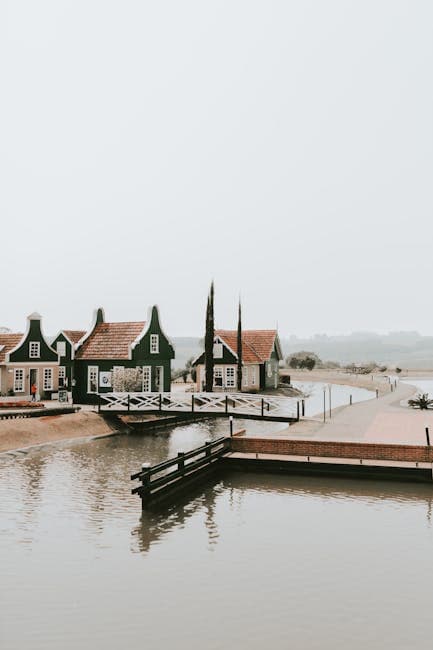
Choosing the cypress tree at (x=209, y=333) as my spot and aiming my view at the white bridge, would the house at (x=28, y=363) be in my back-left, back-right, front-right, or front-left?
front-right

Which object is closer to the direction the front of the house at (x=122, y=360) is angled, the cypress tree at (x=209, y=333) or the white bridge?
the white bridge

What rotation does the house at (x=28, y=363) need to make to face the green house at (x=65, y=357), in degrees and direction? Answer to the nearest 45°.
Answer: approximately 135° to its left

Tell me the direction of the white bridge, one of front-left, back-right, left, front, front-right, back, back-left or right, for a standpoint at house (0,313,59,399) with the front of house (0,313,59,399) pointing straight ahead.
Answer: front-left

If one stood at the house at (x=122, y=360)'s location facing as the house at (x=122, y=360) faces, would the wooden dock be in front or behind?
in front

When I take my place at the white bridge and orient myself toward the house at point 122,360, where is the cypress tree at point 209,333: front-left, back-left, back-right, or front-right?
front-right

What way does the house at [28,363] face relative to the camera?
toward the camera

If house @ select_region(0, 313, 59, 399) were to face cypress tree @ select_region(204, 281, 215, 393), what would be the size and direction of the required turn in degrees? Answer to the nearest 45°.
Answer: approximately 90° to its left

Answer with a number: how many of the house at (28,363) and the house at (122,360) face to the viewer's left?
0

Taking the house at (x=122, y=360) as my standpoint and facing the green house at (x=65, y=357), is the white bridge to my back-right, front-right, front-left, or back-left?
back-left

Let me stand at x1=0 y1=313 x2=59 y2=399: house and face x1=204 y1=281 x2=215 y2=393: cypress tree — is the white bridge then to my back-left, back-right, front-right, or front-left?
front-right
